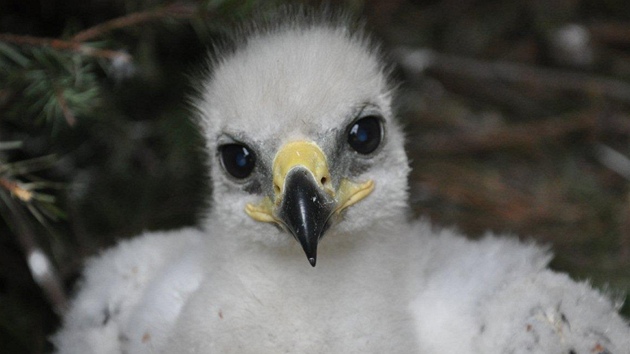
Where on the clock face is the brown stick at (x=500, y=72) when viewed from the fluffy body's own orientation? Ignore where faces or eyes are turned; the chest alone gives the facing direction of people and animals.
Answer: The brown stick is roughly at 7 o'clock from the fluffy body.

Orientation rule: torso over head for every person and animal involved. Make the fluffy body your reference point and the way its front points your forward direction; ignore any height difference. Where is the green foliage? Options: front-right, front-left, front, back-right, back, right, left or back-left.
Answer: back-right

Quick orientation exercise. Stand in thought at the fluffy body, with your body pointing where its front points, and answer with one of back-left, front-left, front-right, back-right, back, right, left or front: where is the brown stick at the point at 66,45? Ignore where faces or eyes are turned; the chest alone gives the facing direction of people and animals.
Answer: back-right

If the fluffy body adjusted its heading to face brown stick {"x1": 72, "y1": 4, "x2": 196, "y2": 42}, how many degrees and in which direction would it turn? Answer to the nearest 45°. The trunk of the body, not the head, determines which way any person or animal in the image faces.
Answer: approximately 135° to its right

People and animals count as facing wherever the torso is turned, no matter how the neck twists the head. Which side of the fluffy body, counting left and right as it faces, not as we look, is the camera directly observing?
front

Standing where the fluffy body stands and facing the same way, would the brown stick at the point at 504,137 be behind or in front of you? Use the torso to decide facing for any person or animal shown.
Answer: behind
